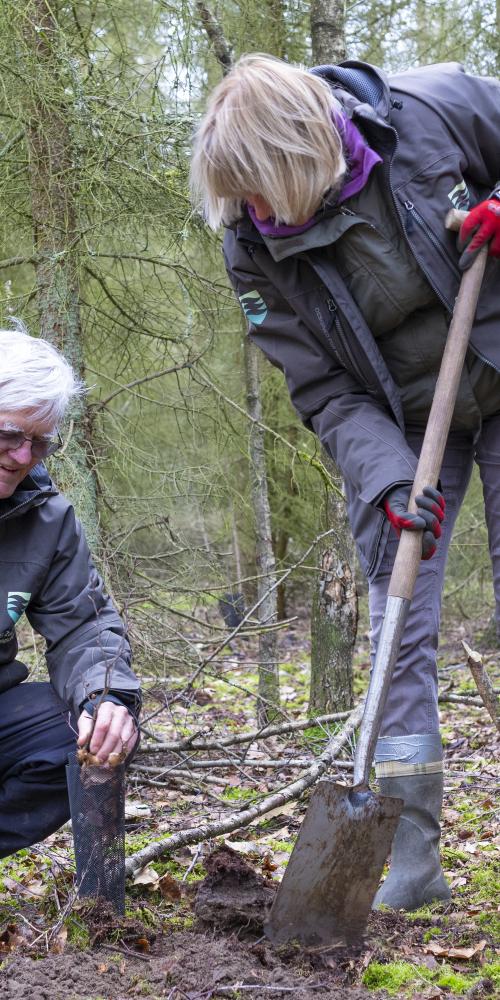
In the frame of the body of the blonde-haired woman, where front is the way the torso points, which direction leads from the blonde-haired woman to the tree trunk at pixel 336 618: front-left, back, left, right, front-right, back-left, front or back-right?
back-right

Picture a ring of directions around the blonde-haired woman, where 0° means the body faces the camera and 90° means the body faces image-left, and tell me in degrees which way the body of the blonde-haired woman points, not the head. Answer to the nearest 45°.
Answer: approximately 45°

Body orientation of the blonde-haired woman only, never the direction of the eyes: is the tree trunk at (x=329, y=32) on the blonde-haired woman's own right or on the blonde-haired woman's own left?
on the blonde-haired woman's own right
